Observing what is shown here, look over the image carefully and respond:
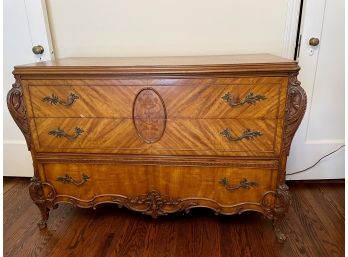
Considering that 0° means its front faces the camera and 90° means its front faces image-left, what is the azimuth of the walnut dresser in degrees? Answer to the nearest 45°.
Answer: approximately 0°

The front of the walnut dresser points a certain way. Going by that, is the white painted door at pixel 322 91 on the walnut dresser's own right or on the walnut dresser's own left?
on the walnut dresser's own left

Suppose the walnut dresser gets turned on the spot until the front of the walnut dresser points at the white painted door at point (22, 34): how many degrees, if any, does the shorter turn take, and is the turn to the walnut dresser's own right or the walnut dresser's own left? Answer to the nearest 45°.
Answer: approximately 135° to the walnut dresser's own right

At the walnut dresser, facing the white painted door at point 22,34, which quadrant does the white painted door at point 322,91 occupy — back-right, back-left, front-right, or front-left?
back-right

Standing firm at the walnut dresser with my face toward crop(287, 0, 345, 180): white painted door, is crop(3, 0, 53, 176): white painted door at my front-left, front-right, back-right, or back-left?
back-left
